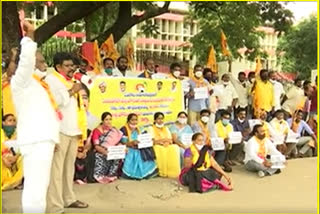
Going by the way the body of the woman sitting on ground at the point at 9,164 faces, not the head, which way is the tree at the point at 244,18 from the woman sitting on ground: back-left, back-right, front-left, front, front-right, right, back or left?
left

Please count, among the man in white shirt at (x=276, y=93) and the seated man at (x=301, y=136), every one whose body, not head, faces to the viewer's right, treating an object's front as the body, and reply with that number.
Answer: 0

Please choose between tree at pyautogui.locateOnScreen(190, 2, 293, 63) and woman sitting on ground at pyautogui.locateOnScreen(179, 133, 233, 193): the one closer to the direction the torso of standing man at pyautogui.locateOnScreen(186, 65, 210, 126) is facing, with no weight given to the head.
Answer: the woman sitting on ground

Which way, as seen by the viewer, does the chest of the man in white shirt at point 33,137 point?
to the viewer's right

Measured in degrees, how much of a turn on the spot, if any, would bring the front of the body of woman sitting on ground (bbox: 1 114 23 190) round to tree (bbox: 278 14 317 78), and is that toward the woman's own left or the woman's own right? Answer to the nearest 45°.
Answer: approximately 90° to the woman's own left

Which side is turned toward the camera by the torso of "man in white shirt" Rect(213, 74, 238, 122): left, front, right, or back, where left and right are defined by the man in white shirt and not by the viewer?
front

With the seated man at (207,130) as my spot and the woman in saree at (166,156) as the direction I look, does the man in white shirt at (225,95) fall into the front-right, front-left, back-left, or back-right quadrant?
back-right

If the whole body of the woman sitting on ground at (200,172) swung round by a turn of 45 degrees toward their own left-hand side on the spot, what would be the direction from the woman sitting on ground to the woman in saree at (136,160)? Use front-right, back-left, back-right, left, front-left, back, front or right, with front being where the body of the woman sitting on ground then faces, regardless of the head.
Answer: back

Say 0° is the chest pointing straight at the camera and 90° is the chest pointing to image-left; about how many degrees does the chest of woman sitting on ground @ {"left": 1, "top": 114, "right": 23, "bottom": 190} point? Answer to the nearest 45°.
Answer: approximately 315°

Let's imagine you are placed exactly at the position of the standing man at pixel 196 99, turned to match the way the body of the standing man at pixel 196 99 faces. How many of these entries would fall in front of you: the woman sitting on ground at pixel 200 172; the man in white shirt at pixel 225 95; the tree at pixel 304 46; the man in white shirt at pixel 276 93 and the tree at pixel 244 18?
1
